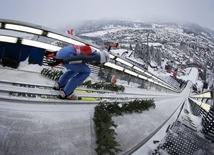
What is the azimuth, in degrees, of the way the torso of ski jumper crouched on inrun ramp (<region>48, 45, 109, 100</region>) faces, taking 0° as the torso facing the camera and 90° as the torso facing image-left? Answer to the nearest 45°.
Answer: approximately 270°
